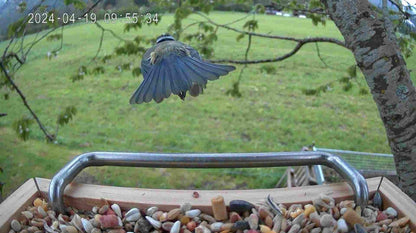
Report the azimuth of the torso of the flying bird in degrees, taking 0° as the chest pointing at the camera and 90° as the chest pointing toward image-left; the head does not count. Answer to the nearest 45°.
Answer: approximately 180°
